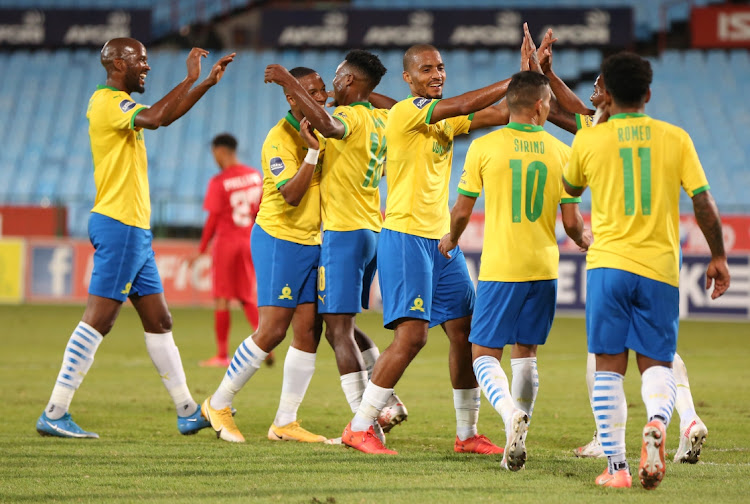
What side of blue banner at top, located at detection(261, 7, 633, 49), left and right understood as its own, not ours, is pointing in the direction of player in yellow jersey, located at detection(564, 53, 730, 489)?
front

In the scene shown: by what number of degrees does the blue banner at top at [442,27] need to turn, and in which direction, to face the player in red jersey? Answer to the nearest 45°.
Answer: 0° — it already faces them

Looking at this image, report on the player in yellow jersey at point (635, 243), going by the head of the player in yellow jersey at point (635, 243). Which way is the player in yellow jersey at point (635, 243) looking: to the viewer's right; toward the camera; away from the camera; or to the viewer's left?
away from the camera

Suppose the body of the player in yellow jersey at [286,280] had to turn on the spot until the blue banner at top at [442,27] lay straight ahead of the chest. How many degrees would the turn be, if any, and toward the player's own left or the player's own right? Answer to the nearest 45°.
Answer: approximately 135° to the player's own left

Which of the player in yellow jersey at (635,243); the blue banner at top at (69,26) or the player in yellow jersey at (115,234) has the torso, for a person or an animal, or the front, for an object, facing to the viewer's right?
the player in yellow jersey at (115,234)

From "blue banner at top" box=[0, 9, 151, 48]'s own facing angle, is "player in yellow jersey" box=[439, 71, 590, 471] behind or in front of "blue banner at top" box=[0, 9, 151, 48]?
in front

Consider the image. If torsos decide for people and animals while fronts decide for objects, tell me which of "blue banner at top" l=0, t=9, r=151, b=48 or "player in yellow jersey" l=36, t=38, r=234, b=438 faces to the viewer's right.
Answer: the player in yellow jersey

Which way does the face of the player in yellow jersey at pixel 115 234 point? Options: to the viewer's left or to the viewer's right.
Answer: to the viewer's right

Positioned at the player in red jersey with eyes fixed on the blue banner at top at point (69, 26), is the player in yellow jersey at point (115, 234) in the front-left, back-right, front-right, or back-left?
back-left

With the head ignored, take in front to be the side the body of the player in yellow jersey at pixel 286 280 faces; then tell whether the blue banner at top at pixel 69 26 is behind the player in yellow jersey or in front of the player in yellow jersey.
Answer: behind

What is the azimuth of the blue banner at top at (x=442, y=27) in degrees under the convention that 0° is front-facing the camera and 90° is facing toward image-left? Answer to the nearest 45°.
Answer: approximately 0°

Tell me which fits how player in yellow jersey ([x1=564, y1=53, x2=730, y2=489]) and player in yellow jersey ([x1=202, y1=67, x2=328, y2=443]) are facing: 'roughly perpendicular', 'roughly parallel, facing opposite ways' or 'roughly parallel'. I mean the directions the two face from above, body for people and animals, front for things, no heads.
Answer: roughly perpendicular

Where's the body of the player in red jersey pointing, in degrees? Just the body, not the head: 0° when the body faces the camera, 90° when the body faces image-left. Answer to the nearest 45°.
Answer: approximately 135°

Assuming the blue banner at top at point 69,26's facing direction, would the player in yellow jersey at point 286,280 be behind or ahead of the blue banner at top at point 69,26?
ahead

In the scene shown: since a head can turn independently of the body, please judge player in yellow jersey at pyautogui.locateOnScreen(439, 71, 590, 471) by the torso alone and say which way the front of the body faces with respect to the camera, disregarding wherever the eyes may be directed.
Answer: away from the camera

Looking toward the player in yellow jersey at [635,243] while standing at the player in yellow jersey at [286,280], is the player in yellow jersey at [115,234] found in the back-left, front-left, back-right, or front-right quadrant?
back-right
